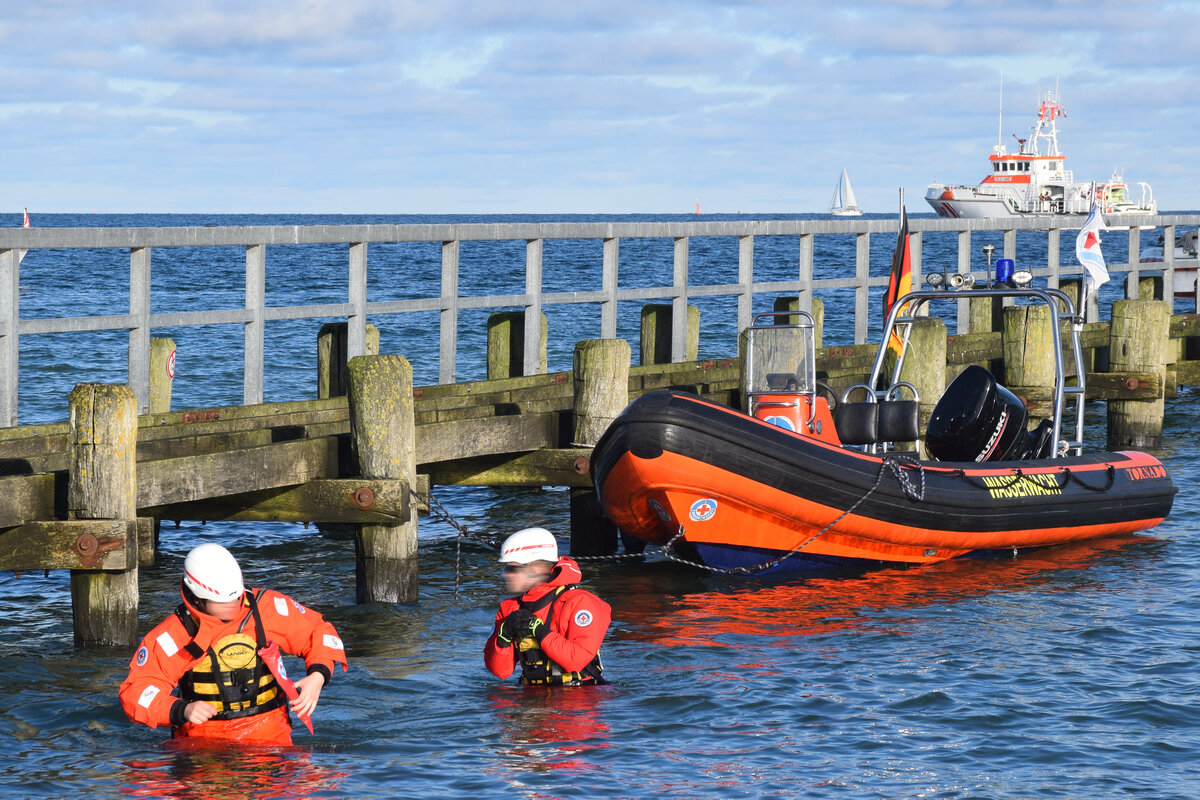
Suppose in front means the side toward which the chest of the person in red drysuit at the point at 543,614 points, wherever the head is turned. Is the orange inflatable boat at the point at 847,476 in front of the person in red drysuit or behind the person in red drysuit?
behind

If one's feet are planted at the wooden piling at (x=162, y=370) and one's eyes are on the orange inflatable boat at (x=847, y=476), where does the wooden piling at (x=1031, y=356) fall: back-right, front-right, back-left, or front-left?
front-left

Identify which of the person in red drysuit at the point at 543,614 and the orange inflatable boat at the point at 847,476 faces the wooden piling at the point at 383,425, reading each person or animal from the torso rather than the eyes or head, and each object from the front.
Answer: the orange inflatable boat

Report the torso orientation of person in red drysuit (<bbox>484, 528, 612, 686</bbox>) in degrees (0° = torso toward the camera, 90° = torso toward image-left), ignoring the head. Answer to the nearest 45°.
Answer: approximately 45°

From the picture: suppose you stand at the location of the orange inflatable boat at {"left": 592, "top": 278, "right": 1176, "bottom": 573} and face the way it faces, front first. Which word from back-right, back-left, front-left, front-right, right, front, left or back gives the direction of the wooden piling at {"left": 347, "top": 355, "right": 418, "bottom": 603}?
front

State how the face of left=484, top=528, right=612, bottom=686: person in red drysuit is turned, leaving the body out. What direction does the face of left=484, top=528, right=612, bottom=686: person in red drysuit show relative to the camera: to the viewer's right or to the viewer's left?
to the viewer's left

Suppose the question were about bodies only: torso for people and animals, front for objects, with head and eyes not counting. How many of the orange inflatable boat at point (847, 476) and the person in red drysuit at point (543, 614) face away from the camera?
0

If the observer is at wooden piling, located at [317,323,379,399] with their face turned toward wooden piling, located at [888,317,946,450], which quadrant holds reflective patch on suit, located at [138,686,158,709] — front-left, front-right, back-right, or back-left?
back-right

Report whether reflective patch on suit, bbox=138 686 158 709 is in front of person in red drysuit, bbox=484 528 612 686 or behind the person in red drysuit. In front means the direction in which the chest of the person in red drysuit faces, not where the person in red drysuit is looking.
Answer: in front

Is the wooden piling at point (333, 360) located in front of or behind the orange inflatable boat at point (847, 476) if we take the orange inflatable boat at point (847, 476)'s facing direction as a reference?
in front
